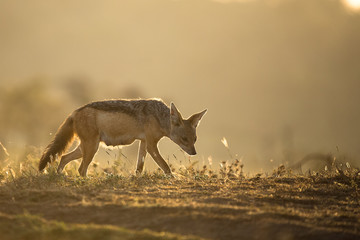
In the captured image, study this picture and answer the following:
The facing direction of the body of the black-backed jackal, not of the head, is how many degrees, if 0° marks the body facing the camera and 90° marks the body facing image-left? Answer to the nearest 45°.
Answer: approximately 270°
